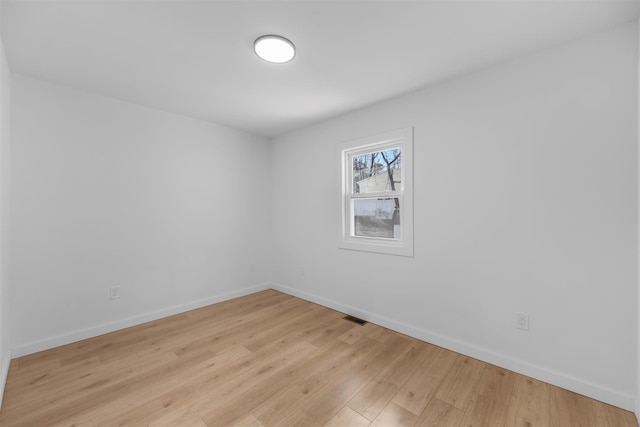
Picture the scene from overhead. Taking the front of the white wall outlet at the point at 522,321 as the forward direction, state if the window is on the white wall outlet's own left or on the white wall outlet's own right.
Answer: on the white wall outlet's own right

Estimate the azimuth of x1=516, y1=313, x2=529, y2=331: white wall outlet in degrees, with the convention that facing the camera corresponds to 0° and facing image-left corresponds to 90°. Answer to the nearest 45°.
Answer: approximately 0°
